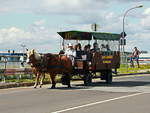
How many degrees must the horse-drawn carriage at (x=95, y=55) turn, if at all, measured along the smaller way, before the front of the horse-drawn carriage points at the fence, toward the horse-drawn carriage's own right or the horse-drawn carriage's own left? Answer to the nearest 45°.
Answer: approximately 45° to the horse-drawn carriage's own right

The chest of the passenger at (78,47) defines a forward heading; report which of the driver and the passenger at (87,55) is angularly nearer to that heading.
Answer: the driver

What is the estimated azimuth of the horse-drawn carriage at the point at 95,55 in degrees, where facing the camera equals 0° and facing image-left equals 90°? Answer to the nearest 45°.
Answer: approximately 45°

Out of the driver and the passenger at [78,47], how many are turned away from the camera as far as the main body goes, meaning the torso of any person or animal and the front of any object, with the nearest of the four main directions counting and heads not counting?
0

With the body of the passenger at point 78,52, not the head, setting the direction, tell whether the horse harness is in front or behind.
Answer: in front

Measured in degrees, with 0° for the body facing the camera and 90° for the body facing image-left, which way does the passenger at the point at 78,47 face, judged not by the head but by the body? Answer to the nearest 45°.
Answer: approximately 45°

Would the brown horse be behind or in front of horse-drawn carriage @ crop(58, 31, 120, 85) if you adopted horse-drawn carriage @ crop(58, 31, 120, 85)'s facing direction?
in front
